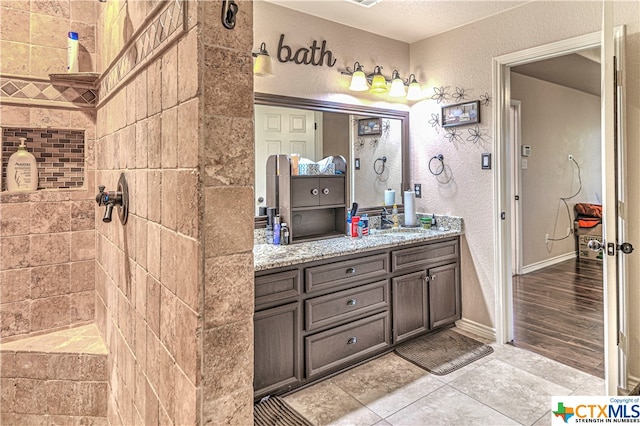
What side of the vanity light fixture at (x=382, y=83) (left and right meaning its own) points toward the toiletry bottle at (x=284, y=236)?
right

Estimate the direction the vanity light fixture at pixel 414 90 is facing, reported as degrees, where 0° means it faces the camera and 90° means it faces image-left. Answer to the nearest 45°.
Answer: approximately 315°

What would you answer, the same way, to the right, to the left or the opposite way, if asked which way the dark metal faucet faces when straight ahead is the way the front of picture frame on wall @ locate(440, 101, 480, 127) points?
to the left
